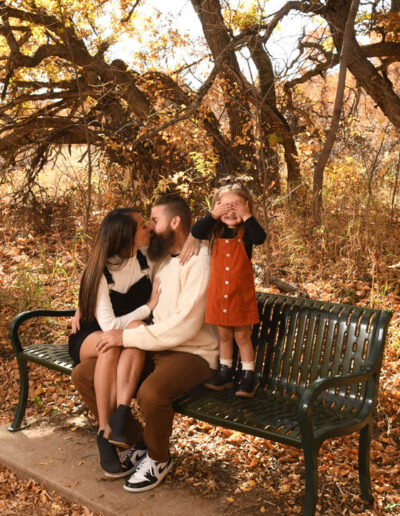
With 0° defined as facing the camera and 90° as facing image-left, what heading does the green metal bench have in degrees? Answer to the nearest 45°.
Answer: approximately 45°

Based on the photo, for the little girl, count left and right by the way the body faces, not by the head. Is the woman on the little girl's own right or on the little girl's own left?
on the little girl's own right

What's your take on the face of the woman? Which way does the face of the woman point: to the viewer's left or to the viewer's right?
to the viewer's right

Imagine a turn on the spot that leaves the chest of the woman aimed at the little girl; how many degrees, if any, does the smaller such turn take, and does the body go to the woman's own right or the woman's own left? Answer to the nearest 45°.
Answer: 0° — they already face them

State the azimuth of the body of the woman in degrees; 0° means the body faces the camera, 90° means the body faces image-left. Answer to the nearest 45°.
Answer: approximately 315°

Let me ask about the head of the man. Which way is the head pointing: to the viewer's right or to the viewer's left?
to the viewer's left
